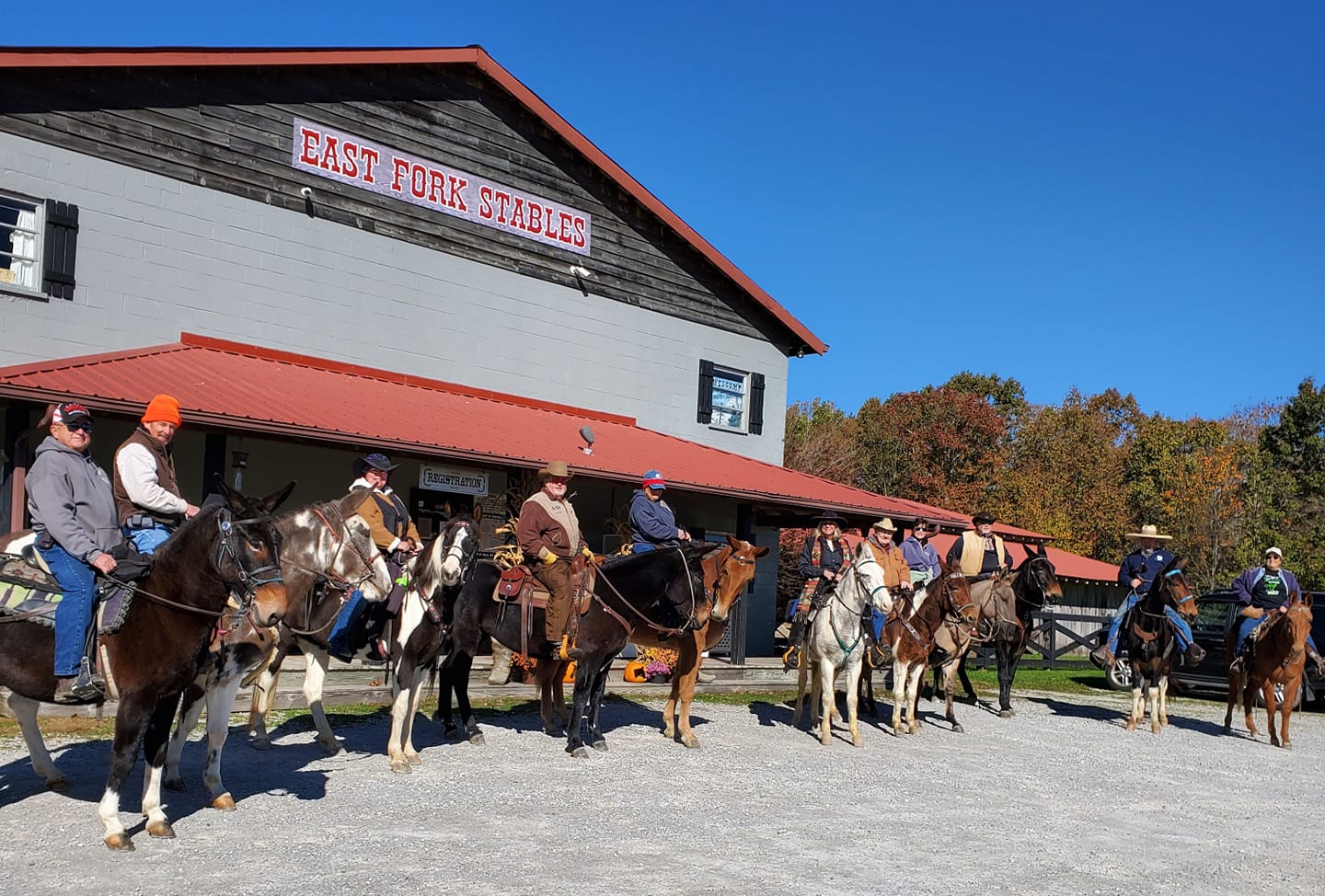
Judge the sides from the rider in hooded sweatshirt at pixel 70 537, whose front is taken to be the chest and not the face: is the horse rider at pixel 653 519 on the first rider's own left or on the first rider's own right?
on the first rider's own left

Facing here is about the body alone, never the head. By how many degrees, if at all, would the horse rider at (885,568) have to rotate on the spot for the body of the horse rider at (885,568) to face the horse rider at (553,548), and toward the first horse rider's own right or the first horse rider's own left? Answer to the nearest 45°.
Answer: approximately 90° to the first horse rider's own right

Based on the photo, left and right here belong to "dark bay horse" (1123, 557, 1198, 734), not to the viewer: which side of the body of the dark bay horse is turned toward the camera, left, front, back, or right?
front

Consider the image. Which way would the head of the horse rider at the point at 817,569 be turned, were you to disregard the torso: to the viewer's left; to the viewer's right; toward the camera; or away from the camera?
toward the camera

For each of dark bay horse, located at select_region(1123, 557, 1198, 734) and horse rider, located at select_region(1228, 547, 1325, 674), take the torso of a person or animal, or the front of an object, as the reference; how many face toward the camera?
2

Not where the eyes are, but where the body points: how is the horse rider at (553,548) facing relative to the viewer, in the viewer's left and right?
facing the viewer and to the right of the viewer

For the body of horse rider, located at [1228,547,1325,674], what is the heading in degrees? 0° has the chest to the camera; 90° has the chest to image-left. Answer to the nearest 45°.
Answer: approximately 0°

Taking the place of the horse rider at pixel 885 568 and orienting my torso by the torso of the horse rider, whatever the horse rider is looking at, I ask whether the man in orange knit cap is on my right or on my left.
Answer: on my right

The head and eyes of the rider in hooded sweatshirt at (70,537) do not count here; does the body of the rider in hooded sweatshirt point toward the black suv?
no

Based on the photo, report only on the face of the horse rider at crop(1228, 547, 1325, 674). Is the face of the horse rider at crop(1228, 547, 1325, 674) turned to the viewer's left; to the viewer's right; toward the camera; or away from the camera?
toward the camera

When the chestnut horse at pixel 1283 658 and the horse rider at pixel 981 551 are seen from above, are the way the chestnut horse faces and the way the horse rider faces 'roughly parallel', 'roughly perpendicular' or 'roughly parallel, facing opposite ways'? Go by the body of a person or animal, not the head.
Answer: roughly parallel

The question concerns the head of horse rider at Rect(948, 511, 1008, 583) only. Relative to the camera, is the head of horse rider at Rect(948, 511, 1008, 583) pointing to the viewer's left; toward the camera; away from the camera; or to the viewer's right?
toward the camera

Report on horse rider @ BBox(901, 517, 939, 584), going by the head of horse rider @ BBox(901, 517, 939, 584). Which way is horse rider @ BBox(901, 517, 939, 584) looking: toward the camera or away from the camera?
toward the camera
